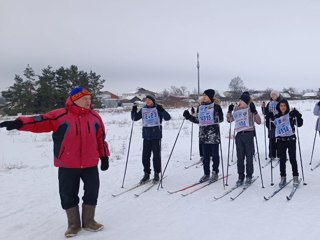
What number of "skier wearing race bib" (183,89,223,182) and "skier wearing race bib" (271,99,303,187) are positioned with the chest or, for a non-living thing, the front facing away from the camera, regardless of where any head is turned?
0

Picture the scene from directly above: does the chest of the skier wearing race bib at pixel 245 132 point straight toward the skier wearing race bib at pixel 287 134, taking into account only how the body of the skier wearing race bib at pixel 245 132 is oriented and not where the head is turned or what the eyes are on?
no

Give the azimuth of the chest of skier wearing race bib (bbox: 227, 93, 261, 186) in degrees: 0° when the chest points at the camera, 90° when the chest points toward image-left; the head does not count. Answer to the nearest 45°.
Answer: approximately 45°

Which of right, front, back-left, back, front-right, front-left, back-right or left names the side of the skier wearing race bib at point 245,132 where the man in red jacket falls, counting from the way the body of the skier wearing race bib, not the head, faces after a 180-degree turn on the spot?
back

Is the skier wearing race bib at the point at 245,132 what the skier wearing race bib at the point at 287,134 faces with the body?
no

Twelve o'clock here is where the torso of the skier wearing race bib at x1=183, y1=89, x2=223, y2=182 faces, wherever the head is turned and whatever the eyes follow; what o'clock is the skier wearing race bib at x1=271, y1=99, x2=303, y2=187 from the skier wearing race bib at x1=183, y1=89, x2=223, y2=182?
the skier wearing race bib at x1=271, y1=99, x2=303, y2=187 is roughly at 8 o'clock from the skier wearing race bib at x1=183, y1=89, x2=223, y2=182.

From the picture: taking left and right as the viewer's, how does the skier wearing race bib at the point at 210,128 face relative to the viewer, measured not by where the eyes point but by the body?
facing the viewer and to the left of the viewer

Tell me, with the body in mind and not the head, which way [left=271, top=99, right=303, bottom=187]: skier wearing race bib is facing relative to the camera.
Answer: toward the camera

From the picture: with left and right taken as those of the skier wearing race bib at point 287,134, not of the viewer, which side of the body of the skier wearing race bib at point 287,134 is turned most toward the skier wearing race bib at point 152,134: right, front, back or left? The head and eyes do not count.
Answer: right

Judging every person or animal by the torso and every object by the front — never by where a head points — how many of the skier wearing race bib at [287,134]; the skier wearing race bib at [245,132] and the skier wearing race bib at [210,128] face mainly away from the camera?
0

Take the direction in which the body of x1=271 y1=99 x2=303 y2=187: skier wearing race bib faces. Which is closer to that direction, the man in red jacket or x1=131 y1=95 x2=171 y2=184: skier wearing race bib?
the man in red jacket

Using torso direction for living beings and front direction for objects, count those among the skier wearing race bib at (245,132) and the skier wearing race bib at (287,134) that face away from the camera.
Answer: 0

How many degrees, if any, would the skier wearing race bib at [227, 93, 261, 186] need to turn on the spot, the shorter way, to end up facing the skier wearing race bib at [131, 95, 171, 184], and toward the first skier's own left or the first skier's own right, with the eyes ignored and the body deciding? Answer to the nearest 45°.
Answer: approximately 45° to the first skier's own right

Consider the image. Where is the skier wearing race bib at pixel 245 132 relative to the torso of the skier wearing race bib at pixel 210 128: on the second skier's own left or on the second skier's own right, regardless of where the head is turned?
on the second skier's own left

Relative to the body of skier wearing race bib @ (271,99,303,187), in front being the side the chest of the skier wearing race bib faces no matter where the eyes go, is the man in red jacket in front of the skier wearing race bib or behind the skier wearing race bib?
in front

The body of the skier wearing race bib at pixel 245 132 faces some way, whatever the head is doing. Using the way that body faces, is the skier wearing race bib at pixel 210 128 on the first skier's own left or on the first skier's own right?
on the first skier's own right
